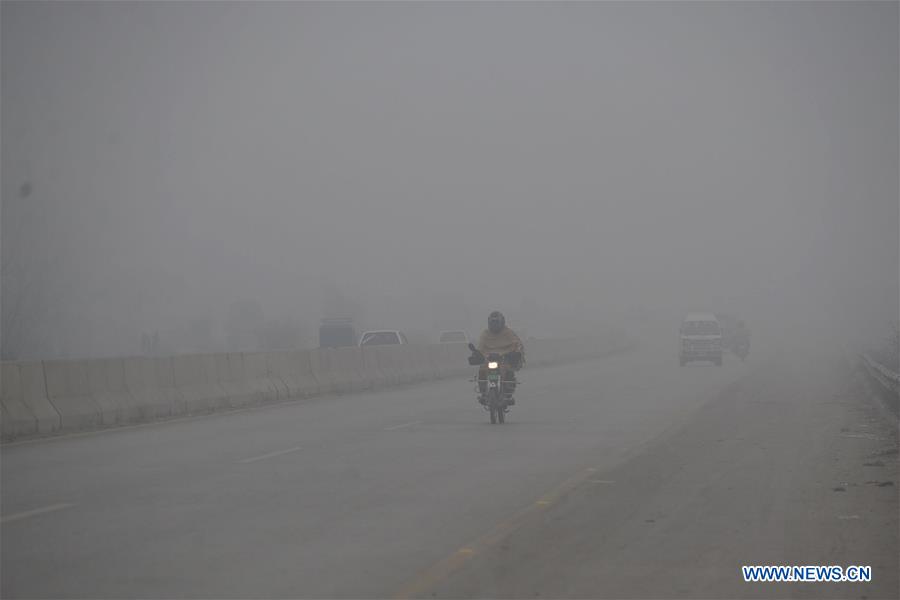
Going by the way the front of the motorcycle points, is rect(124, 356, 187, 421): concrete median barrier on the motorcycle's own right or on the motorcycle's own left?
on the motorcycle's own right

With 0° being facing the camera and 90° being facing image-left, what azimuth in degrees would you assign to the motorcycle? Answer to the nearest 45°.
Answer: approximately 0°

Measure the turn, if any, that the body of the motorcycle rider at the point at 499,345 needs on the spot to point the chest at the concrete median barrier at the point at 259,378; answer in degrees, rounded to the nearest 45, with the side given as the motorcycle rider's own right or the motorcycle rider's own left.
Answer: approximately 135° to the motorcycle rider's own right

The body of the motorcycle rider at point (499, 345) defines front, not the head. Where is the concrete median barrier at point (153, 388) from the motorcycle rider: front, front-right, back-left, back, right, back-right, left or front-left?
right

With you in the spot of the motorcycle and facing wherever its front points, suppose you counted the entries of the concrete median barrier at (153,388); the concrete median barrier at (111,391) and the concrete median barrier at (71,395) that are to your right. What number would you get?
3

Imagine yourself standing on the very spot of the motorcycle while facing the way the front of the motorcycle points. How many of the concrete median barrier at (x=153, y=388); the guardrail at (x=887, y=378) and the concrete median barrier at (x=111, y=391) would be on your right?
2

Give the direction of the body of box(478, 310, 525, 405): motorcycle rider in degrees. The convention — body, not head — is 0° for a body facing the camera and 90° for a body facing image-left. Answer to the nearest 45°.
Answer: approximately 0°

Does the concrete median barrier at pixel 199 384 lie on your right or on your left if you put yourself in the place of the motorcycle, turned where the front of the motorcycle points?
on your right

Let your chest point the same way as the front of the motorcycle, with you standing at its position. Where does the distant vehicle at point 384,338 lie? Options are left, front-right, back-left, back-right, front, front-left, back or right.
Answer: back

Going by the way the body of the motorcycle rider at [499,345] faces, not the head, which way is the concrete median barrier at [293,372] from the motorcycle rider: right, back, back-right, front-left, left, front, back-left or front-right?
back-right

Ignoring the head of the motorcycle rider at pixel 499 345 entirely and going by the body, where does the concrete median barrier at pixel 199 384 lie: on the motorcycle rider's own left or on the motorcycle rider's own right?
on the motorcycle rider's own right

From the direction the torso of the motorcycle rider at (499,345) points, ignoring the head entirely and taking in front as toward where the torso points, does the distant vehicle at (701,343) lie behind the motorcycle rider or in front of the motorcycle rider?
behind

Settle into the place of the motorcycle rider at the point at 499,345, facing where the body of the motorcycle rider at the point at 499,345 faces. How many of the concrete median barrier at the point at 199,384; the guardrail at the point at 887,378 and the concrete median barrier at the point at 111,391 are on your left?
1

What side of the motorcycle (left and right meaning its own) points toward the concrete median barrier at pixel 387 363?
back
